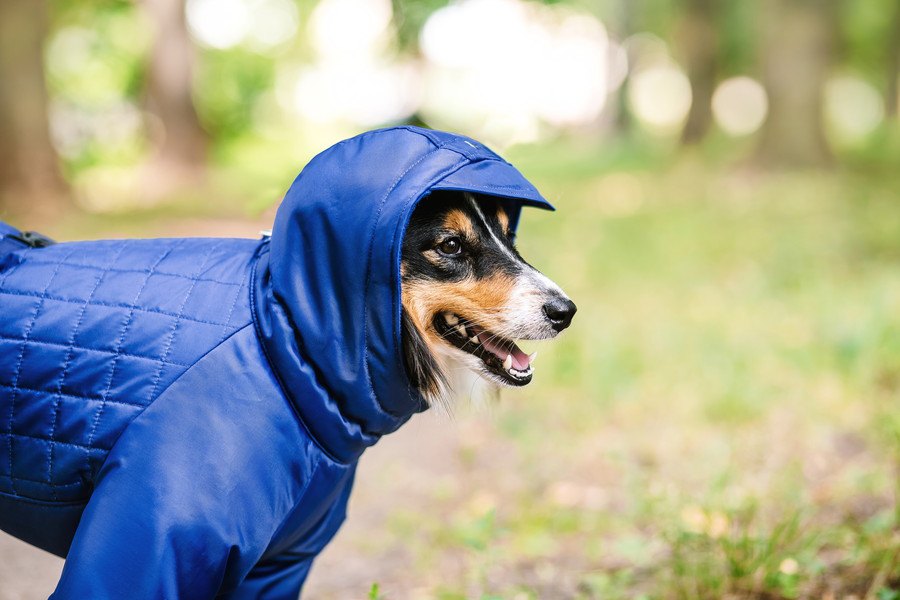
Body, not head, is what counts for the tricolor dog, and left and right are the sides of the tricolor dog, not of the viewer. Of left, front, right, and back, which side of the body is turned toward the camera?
right

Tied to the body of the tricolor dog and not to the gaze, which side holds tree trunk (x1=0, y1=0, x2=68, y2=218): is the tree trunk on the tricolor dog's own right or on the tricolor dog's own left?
on the tricolor dog's own left

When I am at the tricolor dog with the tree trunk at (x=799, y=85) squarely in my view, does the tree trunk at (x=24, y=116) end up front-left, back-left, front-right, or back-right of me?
front-left

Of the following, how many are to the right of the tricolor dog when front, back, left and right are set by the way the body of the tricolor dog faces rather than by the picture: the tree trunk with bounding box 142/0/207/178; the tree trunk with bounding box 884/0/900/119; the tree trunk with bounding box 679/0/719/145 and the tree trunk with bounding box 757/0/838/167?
0

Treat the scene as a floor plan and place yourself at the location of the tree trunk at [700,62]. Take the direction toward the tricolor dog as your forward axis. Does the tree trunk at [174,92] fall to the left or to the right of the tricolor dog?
right

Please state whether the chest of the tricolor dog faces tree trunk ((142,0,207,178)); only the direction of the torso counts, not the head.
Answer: no

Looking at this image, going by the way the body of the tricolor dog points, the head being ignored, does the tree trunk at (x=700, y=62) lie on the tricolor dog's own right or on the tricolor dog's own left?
on the tricolor dog's own left

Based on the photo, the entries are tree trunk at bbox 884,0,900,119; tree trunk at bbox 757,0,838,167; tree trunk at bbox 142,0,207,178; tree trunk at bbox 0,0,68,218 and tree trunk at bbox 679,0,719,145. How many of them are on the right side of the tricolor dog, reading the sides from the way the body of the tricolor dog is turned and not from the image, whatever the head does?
0

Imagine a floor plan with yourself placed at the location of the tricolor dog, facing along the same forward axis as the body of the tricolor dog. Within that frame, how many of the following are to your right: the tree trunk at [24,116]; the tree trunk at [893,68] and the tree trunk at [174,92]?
0

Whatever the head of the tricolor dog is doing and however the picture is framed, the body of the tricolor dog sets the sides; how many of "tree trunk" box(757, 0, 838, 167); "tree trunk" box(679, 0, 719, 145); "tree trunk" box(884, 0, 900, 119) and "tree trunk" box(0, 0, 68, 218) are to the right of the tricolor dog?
0
